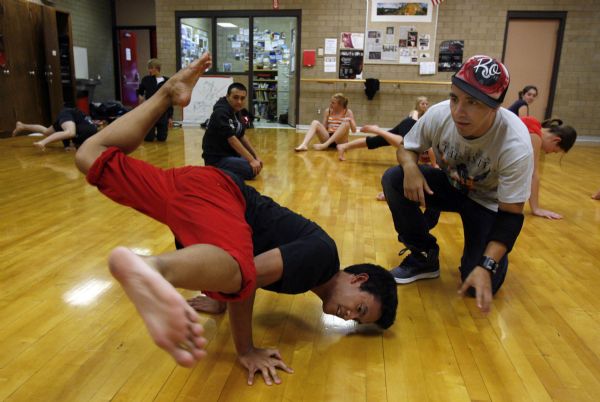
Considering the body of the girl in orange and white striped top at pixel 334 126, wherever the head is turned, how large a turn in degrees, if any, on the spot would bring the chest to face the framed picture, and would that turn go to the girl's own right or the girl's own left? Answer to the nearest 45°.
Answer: approximately 180°

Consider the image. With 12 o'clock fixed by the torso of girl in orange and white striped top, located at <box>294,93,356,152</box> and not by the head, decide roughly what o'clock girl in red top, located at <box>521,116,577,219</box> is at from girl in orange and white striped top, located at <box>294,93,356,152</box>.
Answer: girl in red top, located at <box>521,116,577,219</box> is roughly at 10 o'clock from girl in orange and white striped top, located at <box>294,93,356,152</box>.

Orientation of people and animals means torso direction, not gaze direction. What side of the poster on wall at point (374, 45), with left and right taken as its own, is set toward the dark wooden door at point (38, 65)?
right

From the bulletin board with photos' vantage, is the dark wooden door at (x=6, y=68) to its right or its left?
on its right

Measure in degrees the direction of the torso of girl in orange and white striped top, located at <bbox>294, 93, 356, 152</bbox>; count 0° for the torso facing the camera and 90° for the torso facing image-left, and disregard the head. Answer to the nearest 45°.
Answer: approximately 45°

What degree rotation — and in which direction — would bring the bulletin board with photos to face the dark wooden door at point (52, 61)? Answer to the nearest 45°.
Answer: approximately 90° to its right

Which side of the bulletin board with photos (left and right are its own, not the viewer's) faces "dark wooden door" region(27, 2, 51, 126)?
right

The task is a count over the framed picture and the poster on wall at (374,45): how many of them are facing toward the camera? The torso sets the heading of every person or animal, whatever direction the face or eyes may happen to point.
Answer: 2

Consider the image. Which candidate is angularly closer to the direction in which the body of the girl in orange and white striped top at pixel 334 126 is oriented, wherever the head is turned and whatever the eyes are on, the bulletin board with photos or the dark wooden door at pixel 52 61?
the dark wooden door

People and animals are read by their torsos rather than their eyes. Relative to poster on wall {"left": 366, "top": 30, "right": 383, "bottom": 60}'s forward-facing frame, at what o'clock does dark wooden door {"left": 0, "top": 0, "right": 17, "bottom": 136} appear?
The dark wooden door is roughly at 2 o'clock from the poster on wall.

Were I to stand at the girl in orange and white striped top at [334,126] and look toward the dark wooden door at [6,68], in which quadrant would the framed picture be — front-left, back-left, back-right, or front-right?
back-right
